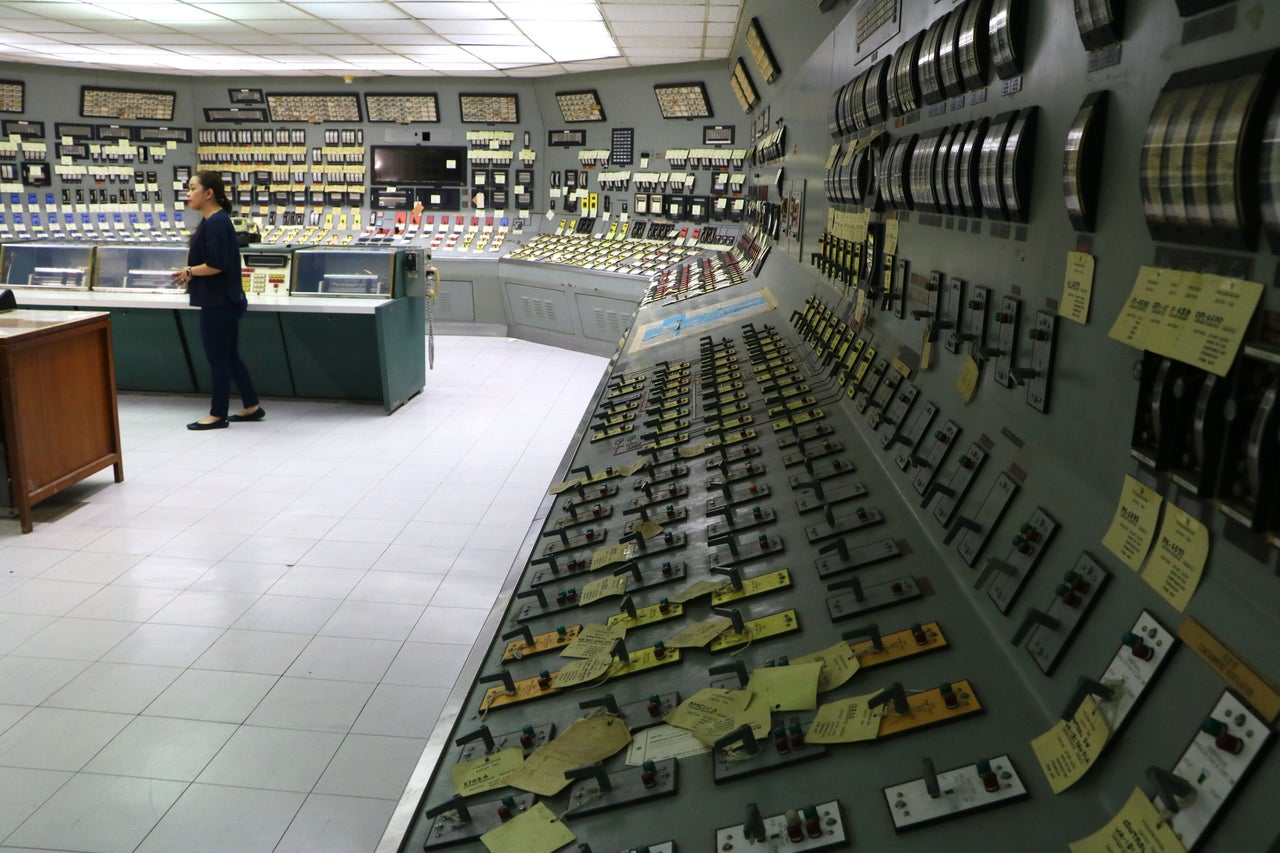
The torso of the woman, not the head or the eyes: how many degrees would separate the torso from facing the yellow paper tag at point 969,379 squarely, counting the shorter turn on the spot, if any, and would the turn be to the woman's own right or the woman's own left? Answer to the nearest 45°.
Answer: approximately 90° to the woman's own left

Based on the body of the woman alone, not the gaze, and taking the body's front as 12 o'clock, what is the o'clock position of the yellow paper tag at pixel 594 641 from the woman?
The yellow paper tag is roughly at 9 o'clock from the woman.

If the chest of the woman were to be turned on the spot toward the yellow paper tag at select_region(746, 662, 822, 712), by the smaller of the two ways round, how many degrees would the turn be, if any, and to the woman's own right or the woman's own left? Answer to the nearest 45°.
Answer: approximately 90° to the woman's own left

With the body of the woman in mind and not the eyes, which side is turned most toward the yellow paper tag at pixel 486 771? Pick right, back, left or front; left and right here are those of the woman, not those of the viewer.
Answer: left

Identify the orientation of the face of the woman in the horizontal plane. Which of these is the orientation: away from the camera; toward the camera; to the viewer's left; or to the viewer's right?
to the viewer's left

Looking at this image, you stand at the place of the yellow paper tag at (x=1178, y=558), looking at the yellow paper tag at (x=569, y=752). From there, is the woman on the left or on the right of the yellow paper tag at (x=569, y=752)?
right

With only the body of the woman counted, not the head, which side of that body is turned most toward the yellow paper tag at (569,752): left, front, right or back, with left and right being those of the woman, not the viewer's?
left

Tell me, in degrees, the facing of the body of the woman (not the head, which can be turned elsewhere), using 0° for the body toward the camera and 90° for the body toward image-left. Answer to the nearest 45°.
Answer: approximately 90°
